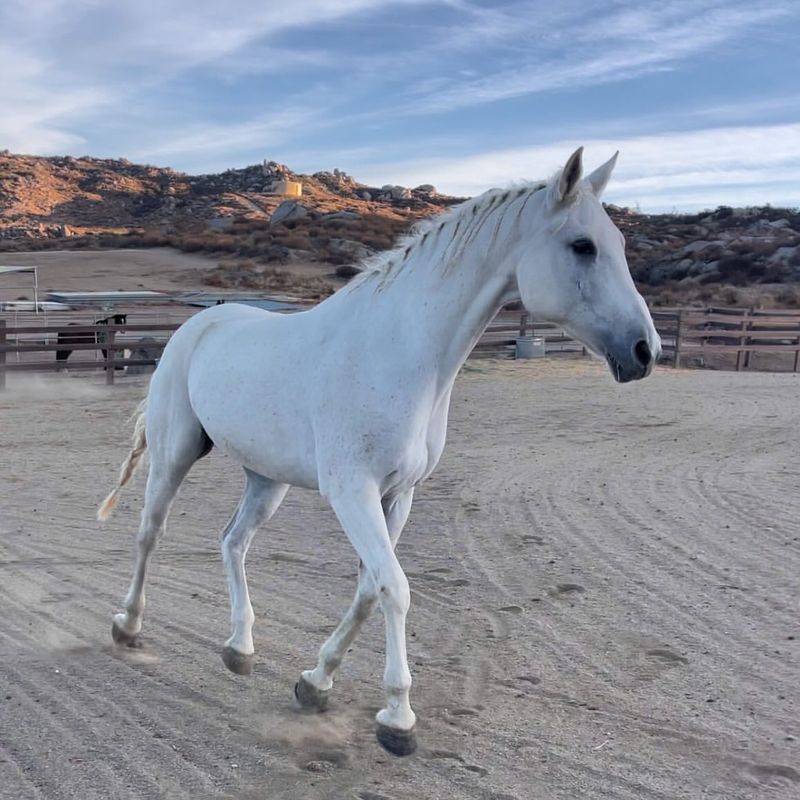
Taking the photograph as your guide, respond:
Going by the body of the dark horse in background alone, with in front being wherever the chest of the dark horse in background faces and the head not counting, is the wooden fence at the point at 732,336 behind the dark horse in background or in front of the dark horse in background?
in front

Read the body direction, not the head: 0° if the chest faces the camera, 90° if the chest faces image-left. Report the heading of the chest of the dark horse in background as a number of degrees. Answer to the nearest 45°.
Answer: approximately 270°

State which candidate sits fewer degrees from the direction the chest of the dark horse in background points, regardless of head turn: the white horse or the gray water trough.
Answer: the gray water trough

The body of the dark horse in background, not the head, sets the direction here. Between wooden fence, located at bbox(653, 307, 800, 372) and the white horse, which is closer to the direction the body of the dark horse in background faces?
the wooden fence

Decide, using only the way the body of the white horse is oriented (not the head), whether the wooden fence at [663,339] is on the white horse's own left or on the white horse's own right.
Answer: on the white horse's own left

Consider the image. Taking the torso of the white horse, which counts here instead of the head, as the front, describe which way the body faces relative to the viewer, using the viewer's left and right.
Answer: facing the viewer and to the right of the viewer

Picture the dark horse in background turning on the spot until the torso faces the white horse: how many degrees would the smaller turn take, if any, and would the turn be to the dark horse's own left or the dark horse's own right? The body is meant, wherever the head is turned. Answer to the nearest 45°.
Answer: approximately 90° to the dark horse's own right

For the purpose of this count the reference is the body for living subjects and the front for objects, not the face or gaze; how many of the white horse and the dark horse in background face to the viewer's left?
0
